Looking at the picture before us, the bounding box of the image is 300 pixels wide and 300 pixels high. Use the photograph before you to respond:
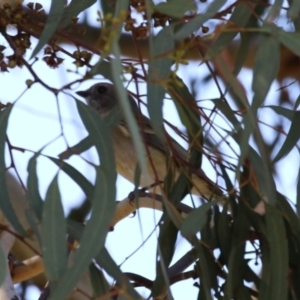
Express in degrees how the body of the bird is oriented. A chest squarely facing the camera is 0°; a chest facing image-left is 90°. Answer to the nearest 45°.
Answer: approximately 90°

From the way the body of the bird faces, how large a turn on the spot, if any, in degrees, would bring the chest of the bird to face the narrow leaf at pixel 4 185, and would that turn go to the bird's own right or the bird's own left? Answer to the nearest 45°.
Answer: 0° — it already faces it

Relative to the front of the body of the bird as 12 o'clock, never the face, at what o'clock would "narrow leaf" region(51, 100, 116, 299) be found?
The narrow leaf is roughly at 11 o'clock from the bird.

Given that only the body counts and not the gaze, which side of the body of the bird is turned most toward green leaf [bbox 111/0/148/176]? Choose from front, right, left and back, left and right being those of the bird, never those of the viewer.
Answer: left
